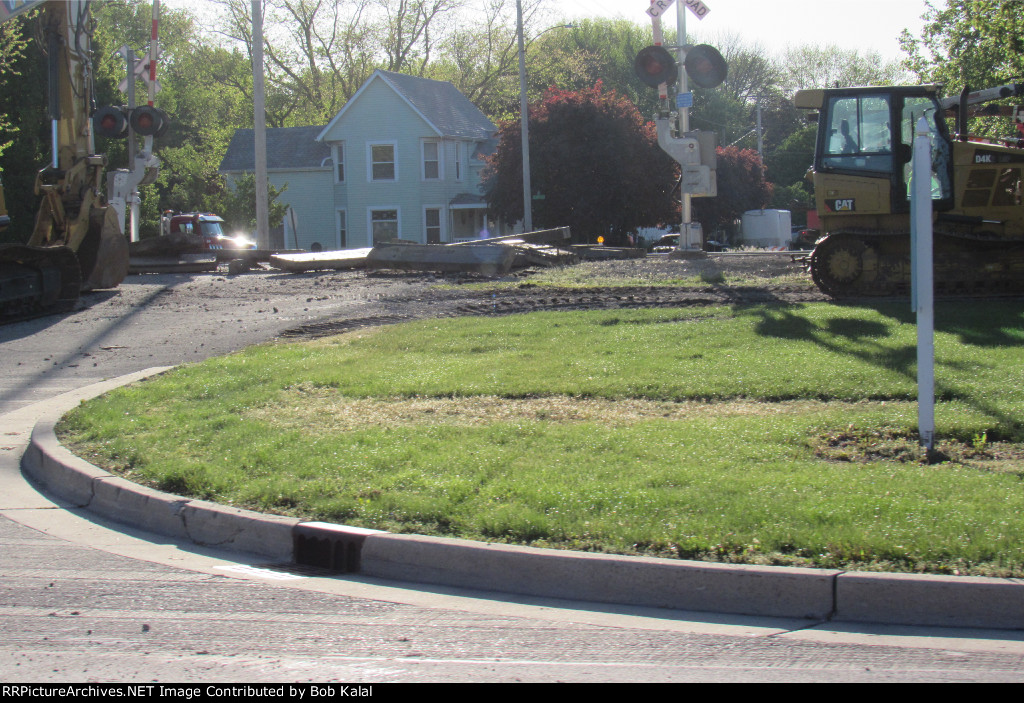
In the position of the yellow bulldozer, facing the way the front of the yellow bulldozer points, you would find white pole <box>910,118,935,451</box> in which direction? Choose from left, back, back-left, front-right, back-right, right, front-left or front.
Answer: right

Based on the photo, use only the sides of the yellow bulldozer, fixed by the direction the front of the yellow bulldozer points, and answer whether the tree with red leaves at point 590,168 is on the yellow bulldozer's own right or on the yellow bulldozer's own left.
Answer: on the yellow bulldozer's own left

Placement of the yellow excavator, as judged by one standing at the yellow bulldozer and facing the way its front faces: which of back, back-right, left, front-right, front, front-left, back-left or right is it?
back

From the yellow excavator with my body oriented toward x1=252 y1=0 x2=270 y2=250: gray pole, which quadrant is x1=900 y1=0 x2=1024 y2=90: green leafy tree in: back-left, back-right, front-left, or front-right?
front-right

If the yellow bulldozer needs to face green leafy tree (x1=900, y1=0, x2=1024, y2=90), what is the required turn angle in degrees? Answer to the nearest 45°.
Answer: approximately 90° to its left

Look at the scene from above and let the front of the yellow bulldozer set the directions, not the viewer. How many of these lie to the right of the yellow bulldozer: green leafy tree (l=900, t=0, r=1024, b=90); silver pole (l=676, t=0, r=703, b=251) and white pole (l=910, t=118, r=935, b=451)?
1

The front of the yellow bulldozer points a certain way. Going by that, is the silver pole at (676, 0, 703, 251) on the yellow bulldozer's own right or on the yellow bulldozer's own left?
on the yellow bulldozer's own left

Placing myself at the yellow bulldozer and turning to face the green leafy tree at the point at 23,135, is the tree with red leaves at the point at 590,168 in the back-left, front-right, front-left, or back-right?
front-right

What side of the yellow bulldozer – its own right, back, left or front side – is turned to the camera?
right

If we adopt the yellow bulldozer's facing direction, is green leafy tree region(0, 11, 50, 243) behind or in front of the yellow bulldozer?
behind

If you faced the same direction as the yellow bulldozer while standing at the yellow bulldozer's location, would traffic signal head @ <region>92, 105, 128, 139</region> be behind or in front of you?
behind
